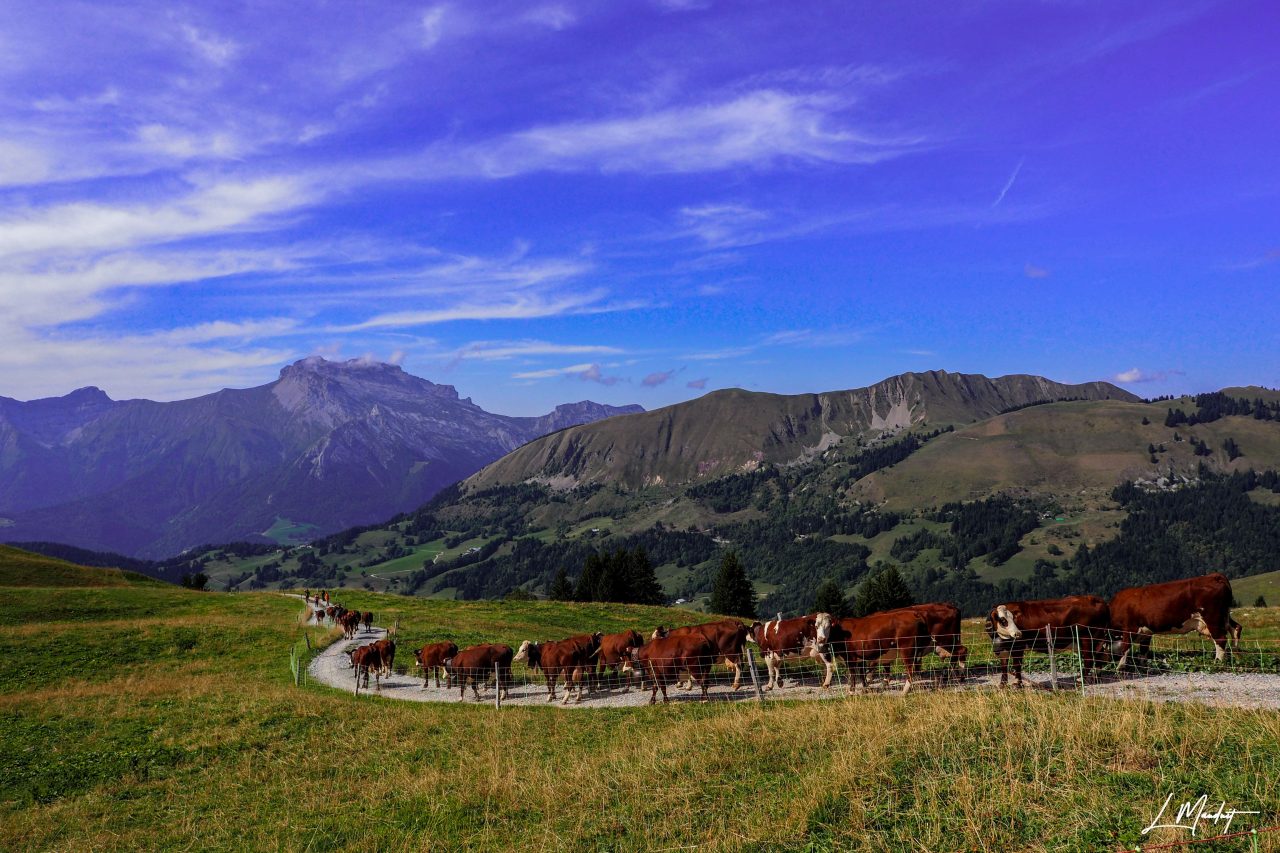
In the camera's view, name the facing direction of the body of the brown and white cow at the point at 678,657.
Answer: to the viewer's left

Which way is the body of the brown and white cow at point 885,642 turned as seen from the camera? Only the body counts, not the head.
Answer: to the viewer's left

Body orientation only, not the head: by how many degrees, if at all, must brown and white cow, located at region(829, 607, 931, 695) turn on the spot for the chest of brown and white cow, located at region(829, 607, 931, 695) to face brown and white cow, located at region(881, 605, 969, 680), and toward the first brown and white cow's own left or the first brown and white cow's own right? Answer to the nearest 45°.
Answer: approximately 180°

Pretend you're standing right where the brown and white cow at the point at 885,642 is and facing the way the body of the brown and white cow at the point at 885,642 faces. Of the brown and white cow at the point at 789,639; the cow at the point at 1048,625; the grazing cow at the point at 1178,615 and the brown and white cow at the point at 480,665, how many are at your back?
2

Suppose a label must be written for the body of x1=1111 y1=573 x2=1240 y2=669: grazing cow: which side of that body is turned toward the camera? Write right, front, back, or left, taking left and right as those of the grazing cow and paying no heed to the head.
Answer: left

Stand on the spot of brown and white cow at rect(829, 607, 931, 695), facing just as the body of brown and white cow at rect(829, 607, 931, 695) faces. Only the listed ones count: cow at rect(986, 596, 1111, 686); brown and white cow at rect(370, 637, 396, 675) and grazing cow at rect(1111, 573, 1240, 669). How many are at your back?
2

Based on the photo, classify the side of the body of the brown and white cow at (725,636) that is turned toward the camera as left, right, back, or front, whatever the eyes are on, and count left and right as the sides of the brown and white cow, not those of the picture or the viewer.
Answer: left

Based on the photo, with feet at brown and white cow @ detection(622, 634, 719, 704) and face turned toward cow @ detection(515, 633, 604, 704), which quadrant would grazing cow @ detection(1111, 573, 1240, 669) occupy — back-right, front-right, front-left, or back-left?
back-right
